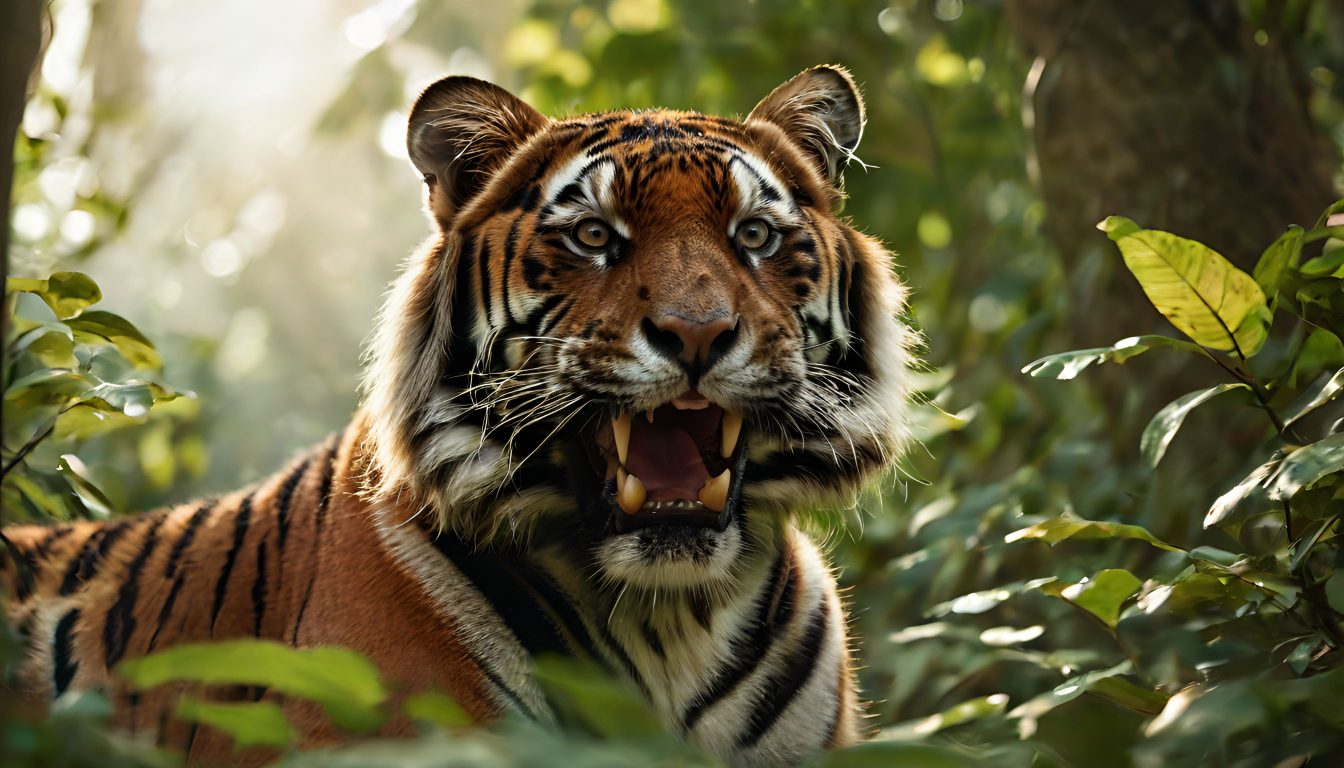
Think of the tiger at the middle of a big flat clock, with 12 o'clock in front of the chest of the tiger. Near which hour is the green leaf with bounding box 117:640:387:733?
The green leaf is roughly at 2 o'clock from the tiger.

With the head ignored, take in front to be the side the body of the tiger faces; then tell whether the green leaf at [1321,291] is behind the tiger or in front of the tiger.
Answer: in front

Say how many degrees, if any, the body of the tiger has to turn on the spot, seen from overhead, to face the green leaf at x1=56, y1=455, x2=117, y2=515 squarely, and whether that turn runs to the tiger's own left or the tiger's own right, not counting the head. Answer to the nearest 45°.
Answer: approximately 135° to the tiger's own right

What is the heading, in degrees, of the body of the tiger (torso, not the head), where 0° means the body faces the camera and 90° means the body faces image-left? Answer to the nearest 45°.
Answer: approximately 315°

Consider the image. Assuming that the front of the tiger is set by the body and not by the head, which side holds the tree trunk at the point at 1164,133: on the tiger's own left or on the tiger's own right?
on the tiger's own left

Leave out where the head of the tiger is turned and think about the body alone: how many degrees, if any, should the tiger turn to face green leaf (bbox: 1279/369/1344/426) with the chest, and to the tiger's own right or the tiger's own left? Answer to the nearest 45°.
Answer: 0° — it already faces it

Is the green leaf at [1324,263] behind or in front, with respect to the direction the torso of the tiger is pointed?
in front
